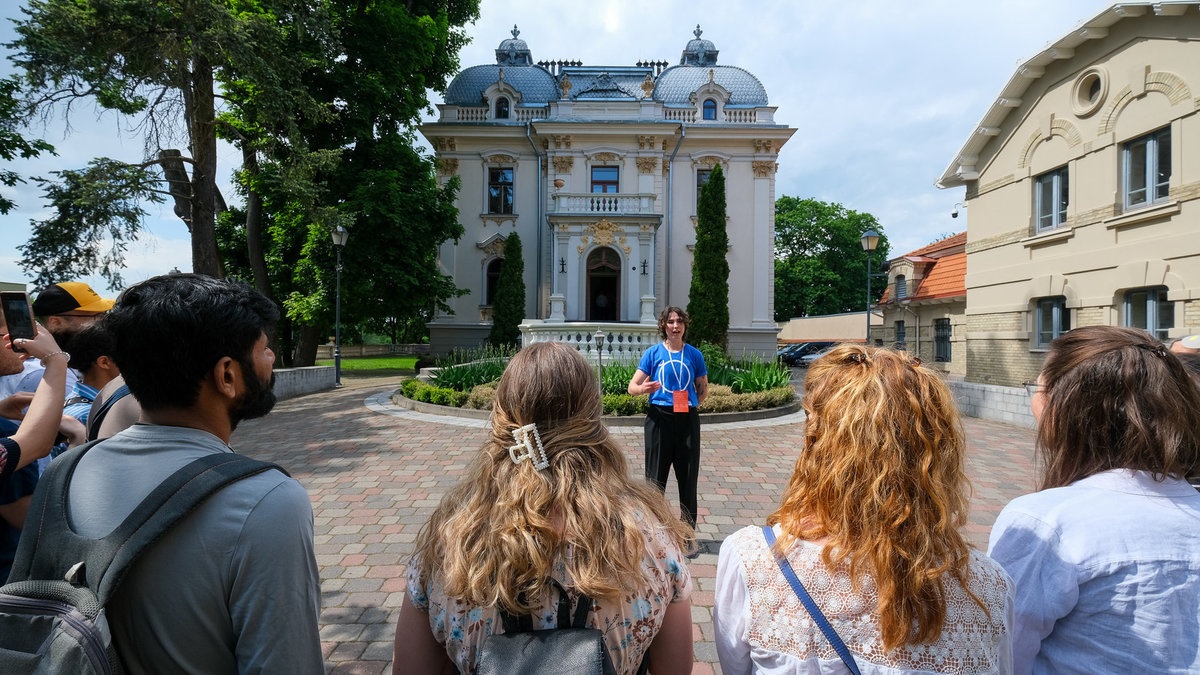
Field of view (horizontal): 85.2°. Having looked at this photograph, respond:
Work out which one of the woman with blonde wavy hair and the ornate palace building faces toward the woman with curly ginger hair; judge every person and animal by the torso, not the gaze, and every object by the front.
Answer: the ornate palace building

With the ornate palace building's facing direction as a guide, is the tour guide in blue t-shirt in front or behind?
in front

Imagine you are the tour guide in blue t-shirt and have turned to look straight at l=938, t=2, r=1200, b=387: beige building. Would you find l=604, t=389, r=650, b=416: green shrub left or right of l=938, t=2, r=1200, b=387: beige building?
left

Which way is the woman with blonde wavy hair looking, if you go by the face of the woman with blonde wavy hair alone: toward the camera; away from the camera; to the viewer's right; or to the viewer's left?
away from the camera

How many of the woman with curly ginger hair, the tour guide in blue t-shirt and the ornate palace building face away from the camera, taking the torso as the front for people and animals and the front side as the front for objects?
1

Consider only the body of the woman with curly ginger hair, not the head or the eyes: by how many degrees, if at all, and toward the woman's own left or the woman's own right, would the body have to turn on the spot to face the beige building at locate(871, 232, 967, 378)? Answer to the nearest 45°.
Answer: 0° — they already face it

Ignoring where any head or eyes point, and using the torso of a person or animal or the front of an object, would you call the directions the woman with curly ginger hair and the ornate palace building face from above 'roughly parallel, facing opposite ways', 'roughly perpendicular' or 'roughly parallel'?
roughly parallel, facing opposite ways

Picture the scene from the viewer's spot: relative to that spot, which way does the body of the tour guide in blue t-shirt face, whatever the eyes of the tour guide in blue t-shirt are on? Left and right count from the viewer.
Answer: facing the viewer

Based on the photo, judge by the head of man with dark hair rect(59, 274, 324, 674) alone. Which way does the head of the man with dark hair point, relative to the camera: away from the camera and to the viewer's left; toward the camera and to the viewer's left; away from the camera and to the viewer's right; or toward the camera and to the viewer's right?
away from the camera and to the viewer's right

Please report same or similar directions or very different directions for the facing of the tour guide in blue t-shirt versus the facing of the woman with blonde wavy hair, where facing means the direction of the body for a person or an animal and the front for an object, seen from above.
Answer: very different directions

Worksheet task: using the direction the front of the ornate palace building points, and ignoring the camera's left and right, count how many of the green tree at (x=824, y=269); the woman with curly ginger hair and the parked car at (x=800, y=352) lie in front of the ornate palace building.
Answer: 1

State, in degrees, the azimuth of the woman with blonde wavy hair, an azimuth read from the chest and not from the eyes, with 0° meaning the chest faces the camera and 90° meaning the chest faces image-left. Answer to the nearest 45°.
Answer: approximately 180°

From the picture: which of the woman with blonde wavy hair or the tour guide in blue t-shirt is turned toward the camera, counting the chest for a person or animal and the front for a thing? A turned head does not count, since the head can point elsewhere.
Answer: the tour guide in blue t-shirt

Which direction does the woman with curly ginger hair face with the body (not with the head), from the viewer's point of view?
away from the camera

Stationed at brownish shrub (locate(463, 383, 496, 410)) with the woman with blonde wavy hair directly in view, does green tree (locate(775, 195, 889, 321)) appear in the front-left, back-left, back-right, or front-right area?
back-left

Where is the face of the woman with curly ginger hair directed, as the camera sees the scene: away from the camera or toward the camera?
away from the camera

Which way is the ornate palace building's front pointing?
toward the camera

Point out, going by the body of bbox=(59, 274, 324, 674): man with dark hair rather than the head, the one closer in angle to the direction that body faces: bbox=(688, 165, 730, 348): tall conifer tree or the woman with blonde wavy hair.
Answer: the tall conifer tree

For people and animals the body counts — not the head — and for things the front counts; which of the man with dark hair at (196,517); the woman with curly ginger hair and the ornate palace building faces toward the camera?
the ornate palace building
